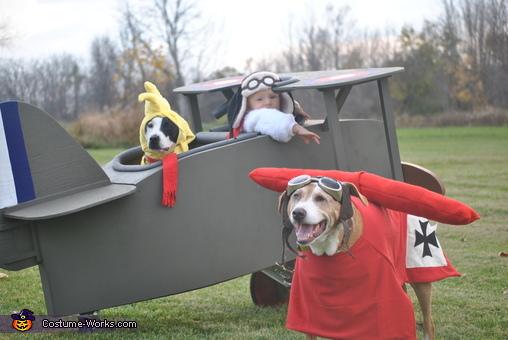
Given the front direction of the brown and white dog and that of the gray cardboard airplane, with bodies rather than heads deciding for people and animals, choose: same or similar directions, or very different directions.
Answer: very different directions

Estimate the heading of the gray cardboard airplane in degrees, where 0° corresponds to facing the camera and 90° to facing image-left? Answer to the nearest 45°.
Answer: approximately 225°

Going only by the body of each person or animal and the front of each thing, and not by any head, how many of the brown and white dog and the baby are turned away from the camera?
0

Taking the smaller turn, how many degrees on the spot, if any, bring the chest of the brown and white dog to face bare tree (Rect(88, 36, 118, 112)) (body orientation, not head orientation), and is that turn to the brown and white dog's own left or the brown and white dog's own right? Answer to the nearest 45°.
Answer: approximately 135° to the brown and white dog's own right

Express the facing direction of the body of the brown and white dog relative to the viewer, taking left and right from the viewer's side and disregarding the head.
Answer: facing the viewer and to the left of the viewer

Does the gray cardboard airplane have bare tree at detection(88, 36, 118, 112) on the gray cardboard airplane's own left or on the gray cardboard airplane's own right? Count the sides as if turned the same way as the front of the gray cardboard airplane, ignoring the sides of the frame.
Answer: on the gray cardboard airplane's own left

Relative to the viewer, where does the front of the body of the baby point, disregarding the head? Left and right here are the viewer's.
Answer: facing the viewer and to the right of the viewer

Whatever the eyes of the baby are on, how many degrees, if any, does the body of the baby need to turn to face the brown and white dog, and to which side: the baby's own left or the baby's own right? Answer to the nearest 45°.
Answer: approximately 45° to the baby's own right
